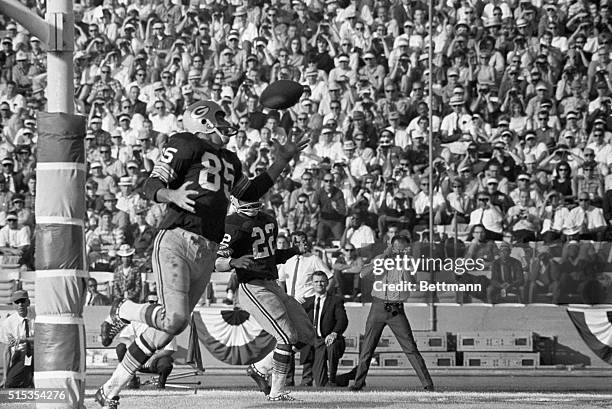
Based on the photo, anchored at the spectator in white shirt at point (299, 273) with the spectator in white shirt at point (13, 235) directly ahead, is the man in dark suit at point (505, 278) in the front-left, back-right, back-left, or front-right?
back-right

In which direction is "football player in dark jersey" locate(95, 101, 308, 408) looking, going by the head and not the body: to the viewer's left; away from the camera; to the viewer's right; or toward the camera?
to the viewer's right

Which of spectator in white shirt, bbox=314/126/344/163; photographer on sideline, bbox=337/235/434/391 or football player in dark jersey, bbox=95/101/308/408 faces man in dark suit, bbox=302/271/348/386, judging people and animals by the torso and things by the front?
the spectator in white shirt

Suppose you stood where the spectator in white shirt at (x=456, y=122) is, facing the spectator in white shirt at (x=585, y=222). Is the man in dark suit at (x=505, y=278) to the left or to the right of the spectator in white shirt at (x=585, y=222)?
right

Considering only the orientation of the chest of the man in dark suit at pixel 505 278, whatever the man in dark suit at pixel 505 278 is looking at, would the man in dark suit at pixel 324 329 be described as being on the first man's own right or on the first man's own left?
on the first man's own right

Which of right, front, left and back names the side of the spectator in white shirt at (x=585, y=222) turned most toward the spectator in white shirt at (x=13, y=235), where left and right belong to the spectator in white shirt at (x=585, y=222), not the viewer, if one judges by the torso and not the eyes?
right

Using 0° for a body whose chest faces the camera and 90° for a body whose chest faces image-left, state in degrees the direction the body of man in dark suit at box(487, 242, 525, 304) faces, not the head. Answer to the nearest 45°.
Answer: approximately 0°

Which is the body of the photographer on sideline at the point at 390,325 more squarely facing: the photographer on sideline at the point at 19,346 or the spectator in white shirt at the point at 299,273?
the photographer on sideline

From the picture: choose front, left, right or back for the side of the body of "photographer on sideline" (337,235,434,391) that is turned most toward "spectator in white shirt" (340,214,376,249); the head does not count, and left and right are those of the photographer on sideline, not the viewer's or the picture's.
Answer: back

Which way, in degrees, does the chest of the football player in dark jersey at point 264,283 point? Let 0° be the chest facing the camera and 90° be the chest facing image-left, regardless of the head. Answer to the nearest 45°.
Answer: approximately 315°
